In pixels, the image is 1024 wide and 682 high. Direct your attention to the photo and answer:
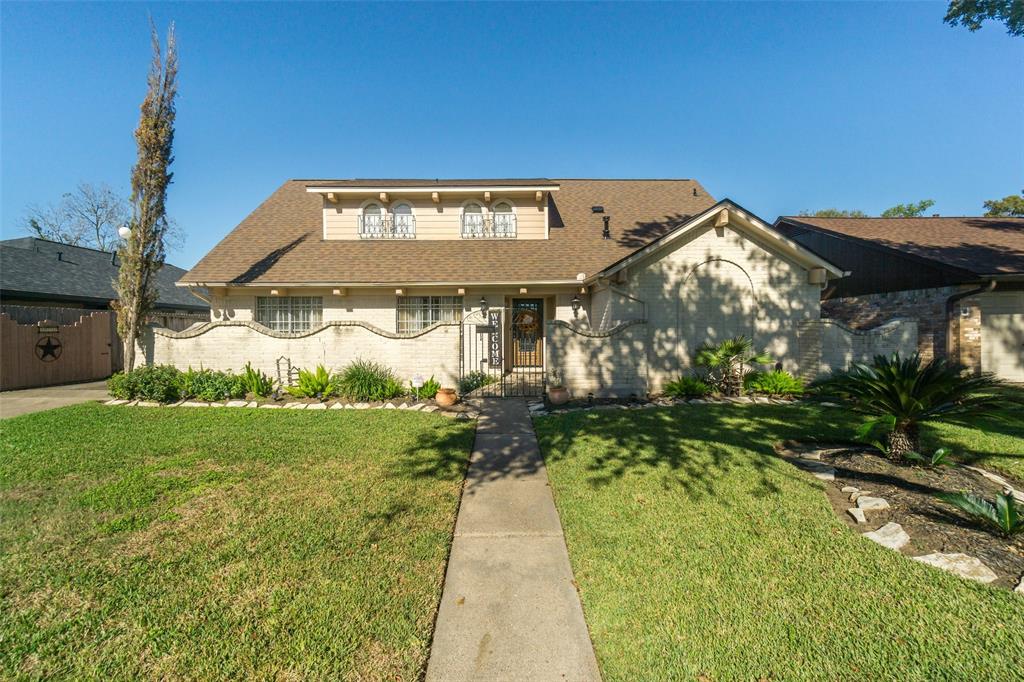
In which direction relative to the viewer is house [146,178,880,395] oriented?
toward the camera

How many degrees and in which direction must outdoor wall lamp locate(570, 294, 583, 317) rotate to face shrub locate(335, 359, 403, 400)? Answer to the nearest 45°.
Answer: approximately 45° to its right

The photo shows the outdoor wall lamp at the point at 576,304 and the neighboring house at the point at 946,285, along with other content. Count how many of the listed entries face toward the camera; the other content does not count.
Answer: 2

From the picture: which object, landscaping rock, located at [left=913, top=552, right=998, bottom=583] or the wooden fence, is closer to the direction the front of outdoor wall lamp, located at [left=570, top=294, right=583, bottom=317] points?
the landscaping rock

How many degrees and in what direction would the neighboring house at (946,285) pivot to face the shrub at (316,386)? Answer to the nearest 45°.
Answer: approximately 45° to its right

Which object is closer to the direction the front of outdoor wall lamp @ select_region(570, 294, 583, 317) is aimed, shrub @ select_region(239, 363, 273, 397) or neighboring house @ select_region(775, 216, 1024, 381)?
the shrub

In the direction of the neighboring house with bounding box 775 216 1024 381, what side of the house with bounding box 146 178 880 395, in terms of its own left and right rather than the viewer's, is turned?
left

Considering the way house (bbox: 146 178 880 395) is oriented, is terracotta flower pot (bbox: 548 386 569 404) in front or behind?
in front

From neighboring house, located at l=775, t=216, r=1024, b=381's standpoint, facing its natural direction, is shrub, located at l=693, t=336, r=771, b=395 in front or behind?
in front

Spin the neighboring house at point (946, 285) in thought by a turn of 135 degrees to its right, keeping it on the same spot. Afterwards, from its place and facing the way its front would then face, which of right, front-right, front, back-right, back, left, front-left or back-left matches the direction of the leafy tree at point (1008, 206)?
front-right

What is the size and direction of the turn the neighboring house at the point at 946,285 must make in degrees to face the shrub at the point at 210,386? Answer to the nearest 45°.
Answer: approximately 45° to its right

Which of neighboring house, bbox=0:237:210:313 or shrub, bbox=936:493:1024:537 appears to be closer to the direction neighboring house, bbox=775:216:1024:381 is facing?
the shrub

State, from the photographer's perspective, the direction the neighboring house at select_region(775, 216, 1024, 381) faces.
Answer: facing the viewer

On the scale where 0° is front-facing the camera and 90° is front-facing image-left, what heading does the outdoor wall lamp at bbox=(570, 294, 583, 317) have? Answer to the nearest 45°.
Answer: approximately 0°

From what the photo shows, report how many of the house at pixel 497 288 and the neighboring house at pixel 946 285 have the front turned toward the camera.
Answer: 2

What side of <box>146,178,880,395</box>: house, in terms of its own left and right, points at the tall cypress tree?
right

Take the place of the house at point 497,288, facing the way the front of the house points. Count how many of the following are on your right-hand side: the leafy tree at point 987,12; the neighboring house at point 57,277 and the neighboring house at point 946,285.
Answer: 1

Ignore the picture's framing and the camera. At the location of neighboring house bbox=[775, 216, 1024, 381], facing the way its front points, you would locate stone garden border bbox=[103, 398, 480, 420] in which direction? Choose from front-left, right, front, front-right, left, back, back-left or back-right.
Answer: front-right
